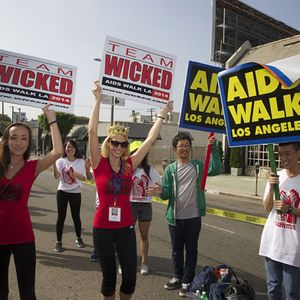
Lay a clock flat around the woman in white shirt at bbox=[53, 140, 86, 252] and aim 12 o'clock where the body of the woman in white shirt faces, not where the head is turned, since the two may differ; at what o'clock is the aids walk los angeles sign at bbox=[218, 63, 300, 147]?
The aids walk los angeles sign is roughly at 11 o'clock from the woman in white shirt.

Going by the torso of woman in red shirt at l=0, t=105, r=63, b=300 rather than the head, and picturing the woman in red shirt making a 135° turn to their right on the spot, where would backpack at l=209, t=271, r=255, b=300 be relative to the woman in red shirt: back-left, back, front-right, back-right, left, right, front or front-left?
back-right

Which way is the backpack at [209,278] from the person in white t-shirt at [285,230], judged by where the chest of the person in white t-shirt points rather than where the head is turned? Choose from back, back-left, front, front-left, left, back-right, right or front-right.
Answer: right

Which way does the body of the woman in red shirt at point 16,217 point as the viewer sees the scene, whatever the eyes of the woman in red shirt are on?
toward the camera

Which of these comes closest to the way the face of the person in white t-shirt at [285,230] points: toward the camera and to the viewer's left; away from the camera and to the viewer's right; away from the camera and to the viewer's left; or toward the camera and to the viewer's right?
toward the camera and to the viewer's left

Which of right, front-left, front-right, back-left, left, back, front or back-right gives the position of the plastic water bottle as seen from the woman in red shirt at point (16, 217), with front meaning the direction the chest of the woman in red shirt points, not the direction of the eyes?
left

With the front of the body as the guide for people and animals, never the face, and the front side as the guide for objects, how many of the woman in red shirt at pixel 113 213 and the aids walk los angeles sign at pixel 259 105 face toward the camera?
2

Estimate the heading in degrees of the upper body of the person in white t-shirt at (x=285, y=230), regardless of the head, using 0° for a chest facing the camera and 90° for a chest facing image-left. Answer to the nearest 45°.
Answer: approximately 45°

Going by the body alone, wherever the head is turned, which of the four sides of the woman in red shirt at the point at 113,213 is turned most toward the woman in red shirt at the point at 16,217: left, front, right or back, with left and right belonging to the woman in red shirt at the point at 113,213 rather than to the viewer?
right

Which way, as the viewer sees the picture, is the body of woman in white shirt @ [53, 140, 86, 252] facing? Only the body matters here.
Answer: toward the camera

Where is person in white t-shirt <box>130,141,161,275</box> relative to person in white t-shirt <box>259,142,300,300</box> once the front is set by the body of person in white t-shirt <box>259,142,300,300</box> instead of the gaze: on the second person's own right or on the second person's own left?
on the second person's own right

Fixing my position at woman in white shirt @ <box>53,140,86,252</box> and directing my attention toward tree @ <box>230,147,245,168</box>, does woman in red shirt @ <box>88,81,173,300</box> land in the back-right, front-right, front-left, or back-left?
back-right
